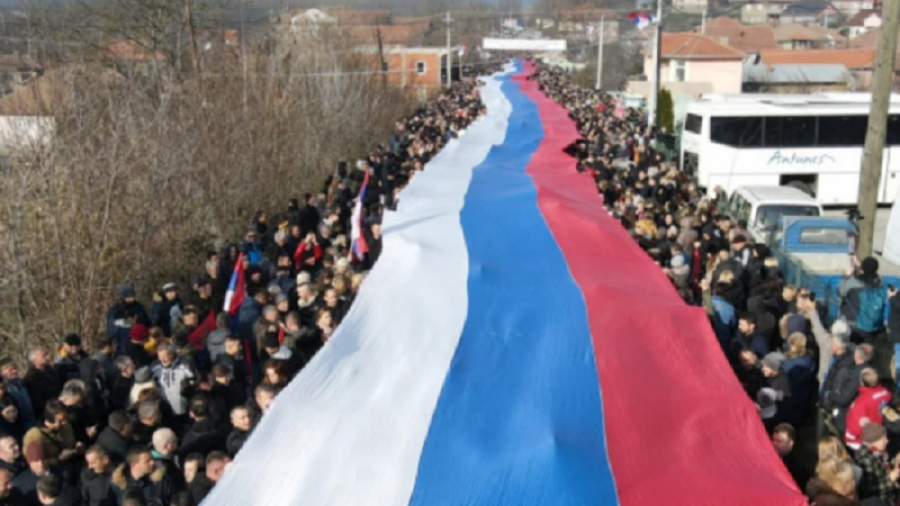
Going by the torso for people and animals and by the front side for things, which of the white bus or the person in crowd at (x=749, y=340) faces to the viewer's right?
the white bus

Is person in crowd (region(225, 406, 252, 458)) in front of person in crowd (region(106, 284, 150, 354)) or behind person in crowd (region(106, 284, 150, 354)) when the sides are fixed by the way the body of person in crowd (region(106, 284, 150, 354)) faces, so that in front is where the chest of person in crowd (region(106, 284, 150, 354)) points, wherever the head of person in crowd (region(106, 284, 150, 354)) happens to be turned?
in front

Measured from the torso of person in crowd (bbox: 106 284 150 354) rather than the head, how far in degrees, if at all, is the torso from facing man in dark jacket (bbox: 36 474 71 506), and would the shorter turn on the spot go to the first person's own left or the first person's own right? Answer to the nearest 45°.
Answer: approximately 45° to the first person's own right

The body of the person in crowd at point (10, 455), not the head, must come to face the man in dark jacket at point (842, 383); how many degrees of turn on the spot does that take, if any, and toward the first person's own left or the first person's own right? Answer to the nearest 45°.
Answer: approximately 45° to the first person's own left

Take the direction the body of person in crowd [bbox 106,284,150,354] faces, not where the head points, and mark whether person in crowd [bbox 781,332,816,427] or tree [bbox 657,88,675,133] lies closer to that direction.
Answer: the person in crowd

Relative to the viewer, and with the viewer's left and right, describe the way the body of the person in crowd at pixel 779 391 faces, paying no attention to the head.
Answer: facing to the left of the viewer

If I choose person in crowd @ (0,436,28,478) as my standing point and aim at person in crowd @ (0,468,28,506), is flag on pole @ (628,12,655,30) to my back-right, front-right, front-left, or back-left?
back-left

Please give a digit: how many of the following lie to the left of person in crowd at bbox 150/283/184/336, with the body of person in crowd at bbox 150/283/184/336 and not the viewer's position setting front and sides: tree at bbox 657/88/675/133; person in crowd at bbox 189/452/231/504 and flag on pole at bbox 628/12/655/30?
2

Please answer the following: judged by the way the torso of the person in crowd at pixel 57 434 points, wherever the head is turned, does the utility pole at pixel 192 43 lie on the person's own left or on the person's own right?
on the person's own left

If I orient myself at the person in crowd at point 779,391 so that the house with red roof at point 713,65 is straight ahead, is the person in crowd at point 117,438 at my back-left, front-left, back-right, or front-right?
back-left

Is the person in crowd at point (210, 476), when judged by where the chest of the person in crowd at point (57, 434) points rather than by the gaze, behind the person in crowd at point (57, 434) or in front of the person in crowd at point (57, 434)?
in front

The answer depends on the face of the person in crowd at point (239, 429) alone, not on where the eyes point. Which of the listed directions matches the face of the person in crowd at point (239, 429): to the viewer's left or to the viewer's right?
to the viewer's right
